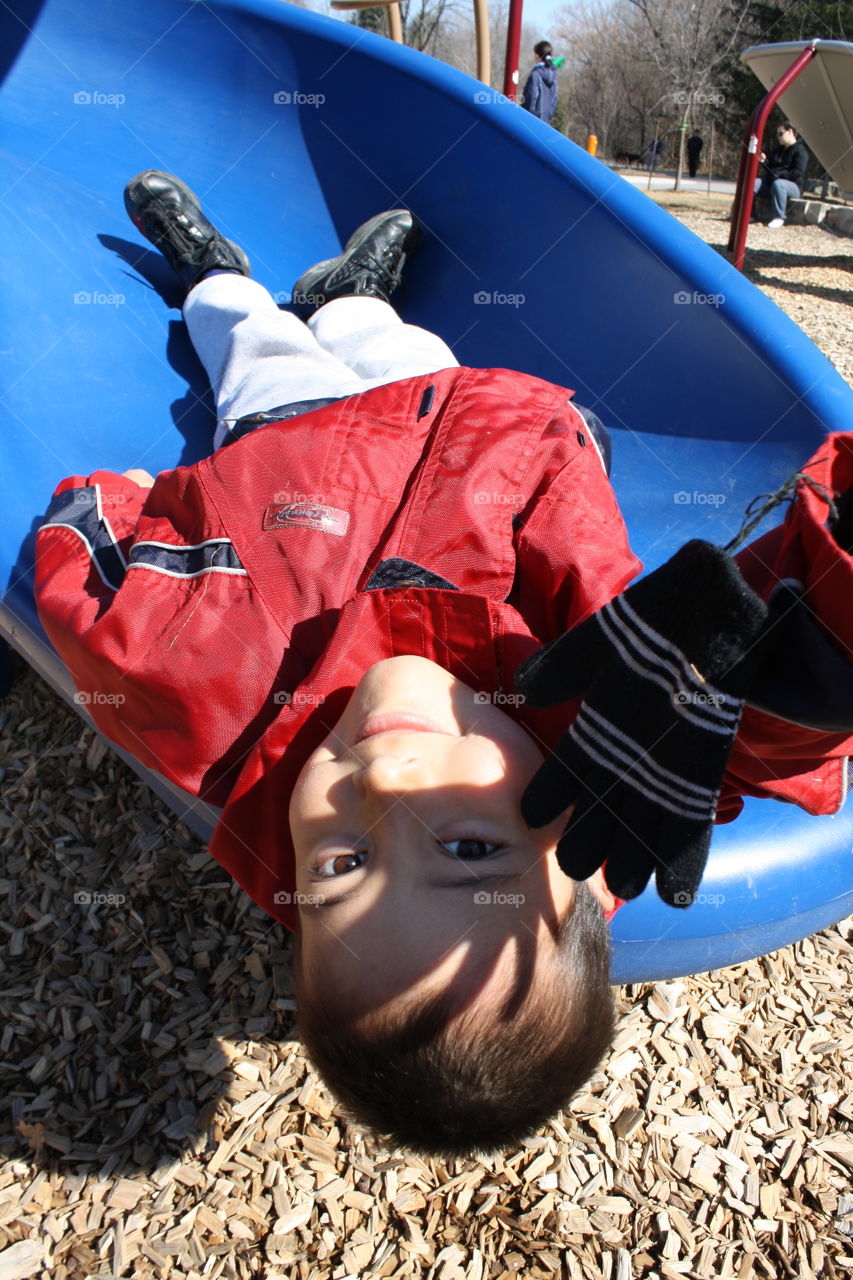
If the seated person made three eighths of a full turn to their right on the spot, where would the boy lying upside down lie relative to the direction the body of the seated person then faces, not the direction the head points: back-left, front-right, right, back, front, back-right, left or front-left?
back

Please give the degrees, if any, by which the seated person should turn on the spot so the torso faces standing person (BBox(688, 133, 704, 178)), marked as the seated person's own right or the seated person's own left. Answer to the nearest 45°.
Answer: approximately 135° to the seated person's own right

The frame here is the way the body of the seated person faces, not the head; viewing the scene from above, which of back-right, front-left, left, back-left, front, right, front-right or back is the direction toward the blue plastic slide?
front-left

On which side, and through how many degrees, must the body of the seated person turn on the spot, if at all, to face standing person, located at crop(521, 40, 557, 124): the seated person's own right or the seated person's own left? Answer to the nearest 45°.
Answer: approximately 45° to the seated person's own right

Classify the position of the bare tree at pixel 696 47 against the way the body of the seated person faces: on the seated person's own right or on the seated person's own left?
on the seated person's own right

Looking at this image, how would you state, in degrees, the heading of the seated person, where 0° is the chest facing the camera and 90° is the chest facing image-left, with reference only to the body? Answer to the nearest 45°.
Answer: approximately 45°
